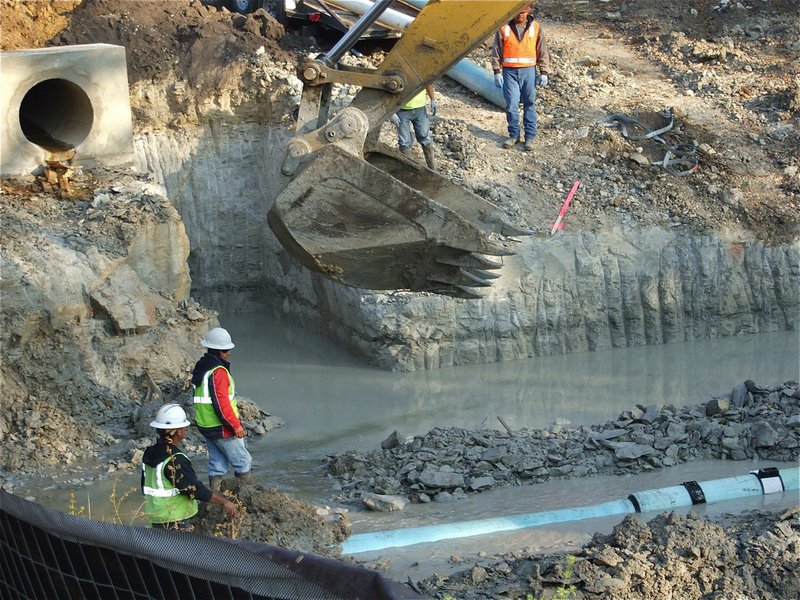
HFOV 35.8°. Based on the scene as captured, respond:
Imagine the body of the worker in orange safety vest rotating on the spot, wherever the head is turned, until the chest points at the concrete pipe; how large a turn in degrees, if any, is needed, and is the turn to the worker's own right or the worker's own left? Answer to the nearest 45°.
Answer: approximately 90° to the worker's own right

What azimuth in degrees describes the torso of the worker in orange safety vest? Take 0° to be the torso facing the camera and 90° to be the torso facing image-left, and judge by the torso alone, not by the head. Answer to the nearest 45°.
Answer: approximately 0°

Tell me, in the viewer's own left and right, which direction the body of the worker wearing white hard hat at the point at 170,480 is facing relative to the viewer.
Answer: facing away from the viewer and to the right of the viewer

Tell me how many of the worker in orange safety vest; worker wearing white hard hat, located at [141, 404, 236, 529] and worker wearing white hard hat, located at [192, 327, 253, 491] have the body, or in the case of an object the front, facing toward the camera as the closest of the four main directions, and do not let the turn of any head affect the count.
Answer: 1

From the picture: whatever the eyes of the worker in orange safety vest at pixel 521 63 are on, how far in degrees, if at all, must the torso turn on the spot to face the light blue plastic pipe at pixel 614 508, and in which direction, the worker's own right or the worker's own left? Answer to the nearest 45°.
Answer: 0° — they already face it

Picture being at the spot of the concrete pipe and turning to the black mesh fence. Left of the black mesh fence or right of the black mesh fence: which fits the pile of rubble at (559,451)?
left

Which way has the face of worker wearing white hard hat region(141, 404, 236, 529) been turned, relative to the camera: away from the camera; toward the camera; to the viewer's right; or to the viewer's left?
to the viewer's right

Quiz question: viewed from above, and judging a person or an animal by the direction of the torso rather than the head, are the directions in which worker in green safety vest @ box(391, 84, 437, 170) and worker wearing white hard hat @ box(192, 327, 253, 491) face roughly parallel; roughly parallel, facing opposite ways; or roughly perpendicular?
roughly perpendicular

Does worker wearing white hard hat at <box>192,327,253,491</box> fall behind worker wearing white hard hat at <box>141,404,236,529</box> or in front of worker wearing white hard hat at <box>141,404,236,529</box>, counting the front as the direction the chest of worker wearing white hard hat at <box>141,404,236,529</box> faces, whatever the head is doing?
in front

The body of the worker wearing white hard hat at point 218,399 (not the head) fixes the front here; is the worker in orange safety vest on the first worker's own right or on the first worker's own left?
on the first worker's own left

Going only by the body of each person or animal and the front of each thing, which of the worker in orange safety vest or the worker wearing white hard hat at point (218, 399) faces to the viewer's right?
the worker wearing white hard hat

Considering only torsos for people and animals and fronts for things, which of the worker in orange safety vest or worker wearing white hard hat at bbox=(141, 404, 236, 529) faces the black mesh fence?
the worker in orange safety vest

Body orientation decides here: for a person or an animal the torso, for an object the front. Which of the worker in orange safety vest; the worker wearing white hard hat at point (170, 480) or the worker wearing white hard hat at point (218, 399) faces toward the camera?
the worker in orange safety vest

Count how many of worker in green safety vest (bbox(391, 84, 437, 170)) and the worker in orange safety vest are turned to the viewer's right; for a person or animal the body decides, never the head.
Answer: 0
